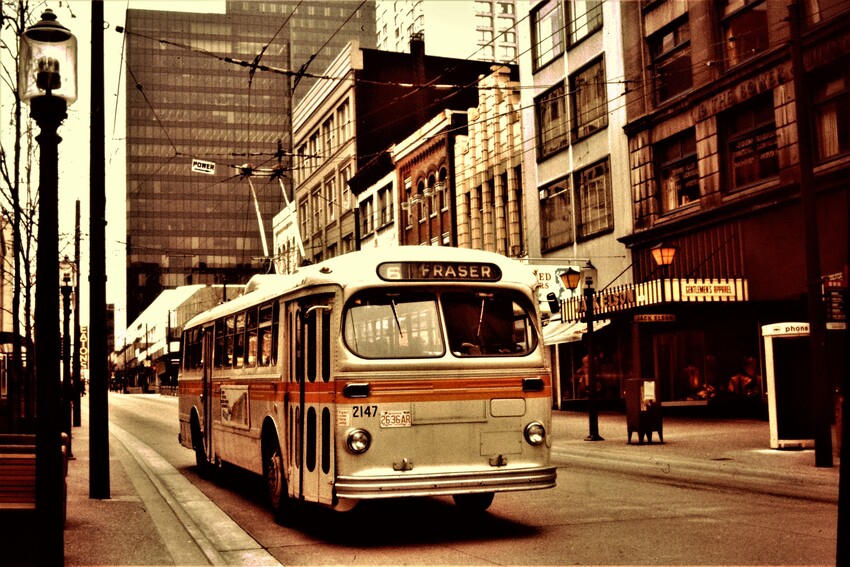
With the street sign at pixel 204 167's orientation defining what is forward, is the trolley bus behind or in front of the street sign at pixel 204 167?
in front

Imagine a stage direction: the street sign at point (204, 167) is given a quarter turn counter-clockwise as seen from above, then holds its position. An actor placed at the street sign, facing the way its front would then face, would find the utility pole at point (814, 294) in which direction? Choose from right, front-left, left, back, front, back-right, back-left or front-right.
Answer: front-right

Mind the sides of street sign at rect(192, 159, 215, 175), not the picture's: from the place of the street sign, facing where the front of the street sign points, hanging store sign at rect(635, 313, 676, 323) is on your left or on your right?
on your left

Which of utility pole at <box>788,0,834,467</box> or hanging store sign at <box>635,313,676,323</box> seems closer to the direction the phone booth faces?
the utility pole

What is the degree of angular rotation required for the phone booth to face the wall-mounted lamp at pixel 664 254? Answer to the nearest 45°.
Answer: approximately 180°

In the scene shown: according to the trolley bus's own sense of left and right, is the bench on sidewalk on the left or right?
on its right

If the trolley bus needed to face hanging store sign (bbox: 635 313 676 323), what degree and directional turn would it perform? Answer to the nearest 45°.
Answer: approximately 90° to its left

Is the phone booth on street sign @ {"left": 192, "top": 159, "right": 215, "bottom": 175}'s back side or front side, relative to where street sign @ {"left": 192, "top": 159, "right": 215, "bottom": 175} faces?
on the front side

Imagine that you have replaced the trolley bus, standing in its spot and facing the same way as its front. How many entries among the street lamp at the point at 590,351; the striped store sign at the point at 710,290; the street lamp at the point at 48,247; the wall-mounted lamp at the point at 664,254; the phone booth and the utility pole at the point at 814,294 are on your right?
1

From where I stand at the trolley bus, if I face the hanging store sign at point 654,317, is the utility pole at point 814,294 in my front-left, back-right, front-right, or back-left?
front-right

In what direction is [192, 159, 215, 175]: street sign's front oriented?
toward the camera

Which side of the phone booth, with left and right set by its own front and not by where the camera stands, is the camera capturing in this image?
front

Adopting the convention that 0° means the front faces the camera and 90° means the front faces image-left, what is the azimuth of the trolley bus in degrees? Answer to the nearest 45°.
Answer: approximately 315°

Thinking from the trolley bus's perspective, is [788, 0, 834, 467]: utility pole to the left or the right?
on its left

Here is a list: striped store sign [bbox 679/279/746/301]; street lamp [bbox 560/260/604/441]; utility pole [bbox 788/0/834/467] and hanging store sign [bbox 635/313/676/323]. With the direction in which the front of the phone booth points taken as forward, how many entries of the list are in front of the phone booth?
1

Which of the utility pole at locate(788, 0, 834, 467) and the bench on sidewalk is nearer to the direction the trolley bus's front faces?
the bench on sidewalk

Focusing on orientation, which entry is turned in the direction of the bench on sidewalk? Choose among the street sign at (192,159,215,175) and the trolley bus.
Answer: the street sign

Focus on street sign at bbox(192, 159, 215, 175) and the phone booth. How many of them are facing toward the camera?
2
